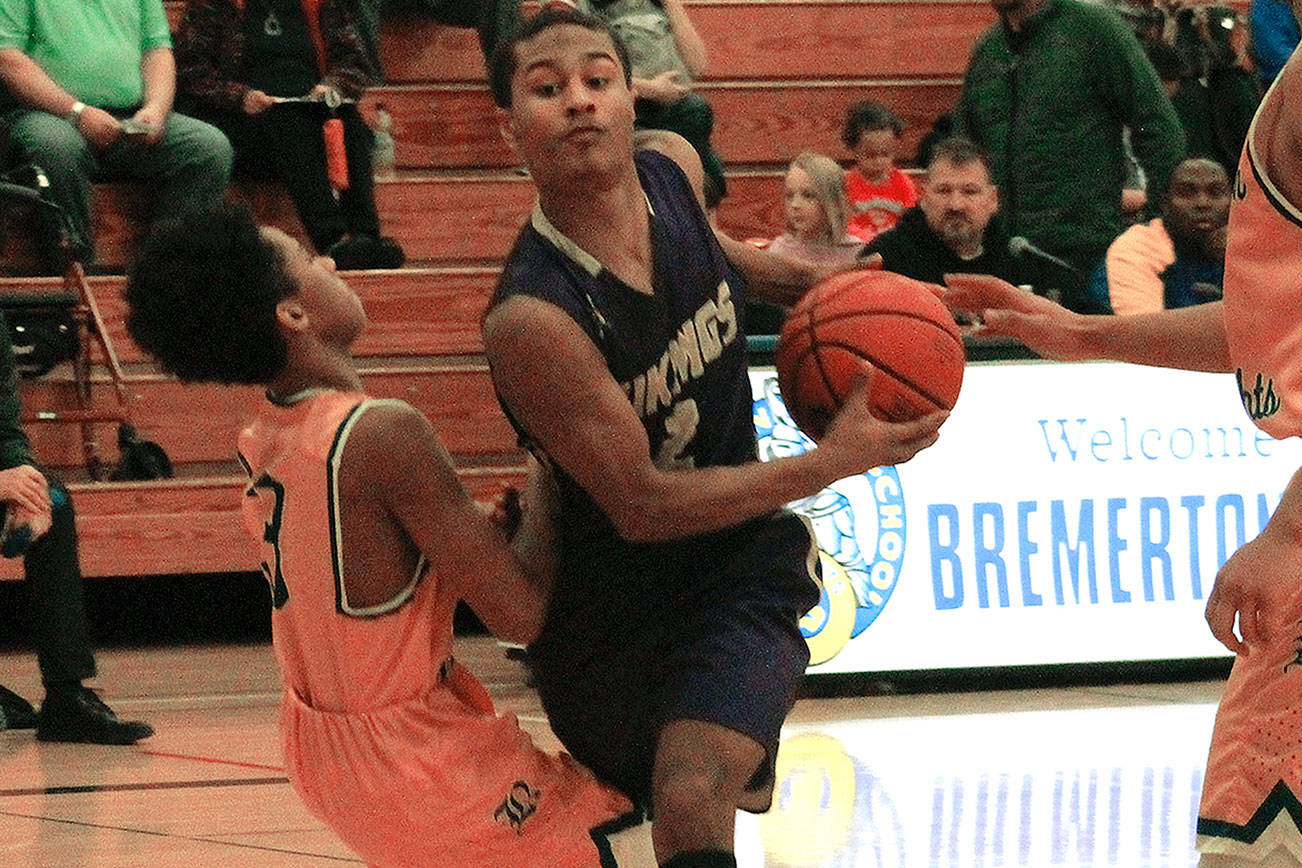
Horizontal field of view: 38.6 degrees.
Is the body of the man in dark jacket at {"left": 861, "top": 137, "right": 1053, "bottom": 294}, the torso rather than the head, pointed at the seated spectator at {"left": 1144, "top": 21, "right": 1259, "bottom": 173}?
no

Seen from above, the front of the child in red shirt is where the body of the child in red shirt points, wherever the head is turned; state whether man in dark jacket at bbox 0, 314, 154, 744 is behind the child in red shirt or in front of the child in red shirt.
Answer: in front

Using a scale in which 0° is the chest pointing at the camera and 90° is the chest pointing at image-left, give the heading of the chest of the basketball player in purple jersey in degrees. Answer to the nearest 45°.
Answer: approximately 315°

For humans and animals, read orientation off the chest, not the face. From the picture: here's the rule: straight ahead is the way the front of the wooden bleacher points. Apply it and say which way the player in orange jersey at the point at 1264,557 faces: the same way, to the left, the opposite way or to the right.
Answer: to the right

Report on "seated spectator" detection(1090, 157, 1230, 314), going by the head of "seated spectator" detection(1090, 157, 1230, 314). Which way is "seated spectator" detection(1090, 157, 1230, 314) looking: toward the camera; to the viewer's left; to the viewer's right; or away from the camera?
toward the camera

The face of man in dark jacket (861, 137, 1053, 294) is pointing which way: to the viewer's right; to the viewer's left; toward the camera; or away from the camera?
toward the camera

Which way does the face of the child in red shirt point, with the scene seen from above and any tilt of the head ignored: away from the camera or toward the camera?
toward the camera

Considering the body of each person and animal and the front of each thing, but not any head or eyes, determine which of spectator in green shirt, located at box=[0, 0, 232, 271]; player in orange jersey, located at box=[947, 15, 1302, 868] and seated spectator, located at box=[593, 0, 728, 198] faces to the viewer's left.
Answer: the player in orange jersey

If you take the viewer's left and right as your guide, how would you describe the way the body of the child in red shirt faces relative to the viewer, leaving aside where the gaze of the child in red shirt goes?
facing the viewer

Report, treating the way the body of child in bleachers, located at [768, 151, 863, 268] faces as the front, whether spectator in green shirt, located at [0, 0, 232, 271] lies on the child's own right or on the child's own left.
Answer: on the child's own right

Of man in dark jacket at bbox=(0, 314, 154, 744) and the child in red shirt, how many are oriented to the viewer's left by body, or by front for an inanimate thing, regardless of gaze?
0

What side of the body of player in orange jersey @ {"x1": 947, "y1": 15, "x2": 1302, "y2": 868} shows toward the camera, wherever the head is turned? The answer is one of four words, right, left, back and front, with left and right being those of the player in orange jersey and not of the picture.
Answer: left

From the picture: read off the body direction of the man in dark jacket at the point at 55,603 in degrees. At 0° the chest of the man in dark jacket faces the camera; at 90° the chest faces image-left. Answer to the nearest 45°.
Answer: approximately 270°

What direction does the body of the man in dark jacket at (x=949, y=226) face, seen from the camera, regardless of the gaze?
toward the camera

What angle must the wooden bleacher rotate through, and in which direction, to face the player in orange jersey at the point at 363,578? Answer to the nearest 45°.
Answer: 0° — it already faces them
